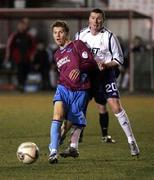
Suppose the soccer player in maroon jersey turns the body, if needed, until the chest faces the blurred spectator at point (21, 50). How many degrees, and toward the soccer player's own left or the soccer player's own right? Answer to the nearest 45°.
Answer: approximately 135° to the soccer player's own right

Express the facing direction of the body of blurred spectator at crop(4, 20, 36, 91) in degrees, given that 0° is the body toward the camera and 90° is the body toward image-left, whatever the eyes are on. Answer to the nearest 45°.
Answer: approximately 0°

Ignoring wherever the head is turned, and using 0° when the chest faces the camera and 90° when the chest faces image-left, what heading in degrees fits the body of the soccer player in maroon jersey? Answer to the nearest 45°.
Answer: approximately 45°

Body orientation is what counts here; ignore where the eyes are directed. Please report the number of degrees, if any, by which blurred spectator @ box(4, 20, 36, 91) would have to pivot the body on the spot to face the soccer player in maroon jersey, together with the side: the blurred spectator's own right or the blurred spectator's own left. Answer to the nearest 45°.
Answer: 0° — they already face them

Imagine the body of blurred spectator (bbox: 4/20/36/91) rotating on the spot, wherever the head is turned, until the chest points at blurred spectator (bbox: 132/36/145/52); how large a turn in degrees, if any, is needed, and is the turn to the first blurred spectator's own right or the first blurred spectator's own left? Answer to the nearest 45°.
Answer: approximately 90° to the first blurred spectator's own left

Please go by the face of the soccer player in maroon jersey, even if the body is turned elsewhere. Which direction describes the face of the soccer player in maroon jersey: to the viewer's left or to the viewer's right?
to the viewer's left

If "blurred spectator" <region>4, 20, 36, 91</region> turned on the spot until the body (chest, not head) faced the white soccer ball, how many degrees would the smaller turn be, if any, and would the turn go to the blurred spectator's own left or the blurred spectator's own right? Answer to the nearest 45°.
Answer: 0° — they already face it
